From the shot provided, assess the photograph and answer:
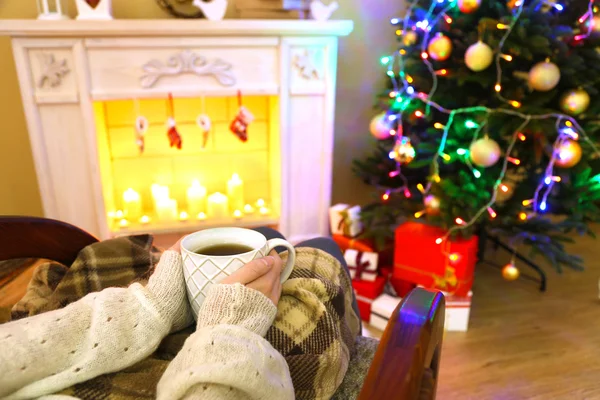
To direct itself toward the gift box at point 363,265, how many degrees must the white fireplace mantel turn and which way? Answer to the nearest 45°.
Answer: approximately 45° to its left

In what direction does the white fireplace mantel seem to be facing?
toward the camera

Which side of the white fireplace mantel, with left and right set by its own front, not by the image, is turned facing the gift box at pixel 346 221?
left

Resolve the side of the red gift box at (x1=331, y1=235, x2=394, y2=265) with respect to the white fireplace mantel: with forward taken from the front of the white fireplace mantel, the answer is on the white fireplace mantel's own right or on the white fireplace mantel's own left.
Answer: on the white fireplace mantel's own left

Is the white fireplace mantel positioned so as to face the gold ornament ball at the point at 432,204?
no

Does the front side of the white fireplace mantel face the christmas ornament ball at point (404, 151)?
no

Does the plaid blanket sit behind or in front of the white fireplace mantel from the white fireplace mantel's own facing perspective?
in front

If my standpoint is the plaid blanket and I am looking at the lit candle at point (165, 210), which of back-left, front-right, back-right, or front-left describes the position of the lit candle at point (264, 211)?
front-right

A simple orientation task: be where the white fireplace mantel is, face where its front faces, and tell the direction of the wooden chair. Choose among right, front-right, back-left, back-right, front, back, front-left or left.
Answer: front

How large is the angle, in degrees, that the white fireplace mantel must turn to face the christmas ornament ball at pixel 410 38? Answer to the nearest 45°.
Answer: approximately 90° to its left
